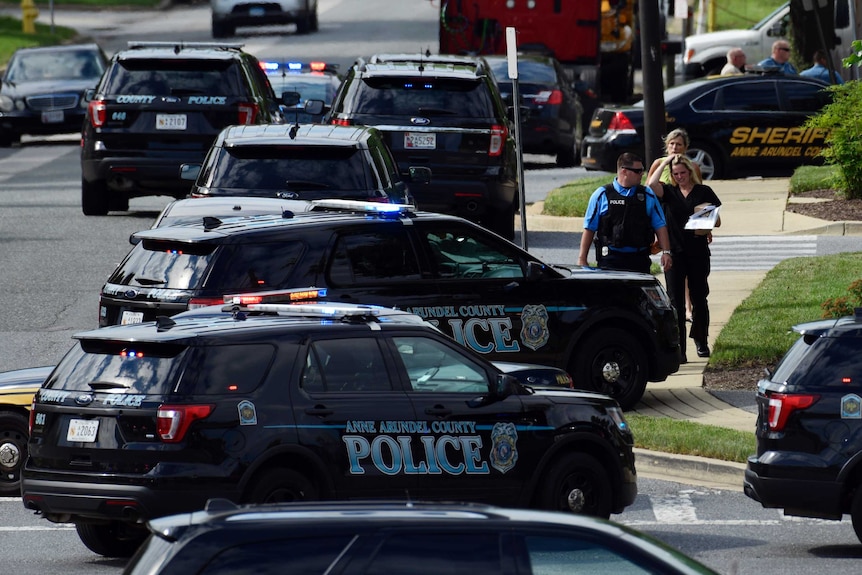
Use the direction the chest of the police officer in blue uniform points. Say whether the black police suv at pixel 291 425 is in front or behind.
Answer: in front

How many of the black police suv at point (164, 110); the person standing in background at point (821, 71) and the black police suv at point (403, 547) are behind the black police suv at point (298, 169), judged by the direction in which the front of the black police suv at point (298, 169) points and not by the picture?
1

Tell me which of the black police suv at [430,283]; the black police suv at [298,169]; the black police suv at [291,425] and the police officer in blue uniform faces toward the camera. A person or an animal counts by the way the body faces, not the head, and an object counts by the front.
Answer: the police officer in blue uniform

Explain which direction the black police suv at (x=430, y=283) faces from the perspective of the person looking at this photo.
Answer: facing away from the viewer and to the right of the viewer

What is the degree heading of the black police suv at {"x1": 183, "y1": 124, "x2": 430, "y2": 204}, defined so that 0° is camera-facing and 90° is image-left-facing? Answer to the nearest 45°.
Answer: approximately 180°

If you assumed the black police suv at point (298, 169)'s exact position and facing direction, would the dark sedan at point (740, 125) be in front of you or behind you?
in front

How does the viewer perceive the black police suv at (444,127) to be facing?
facing away from the viewer

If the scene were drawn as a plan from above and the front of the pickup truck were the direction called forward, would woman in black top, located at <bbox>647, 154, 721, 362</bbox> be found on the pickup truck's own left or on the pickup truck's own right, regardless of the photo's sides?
on the pickup truck's own left

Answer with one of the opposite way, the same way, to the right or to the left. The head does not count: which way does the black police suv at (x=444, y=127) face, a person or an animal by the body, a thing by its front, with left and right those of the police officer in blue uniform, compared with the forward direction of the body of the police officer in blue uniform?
the opposite way

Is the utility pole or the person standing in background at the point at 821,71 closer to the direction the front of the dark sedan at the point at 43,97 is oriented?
the utility pole

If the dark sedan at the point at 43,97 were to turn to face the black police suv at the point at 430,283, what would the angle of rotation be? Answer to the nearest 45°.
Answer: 0° — it already faces it

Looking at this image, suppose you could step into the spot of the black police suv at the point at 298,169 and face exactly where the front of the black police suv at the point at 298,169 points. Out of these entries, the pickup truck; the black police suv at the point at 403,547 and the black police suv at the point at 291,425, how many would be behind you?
2
